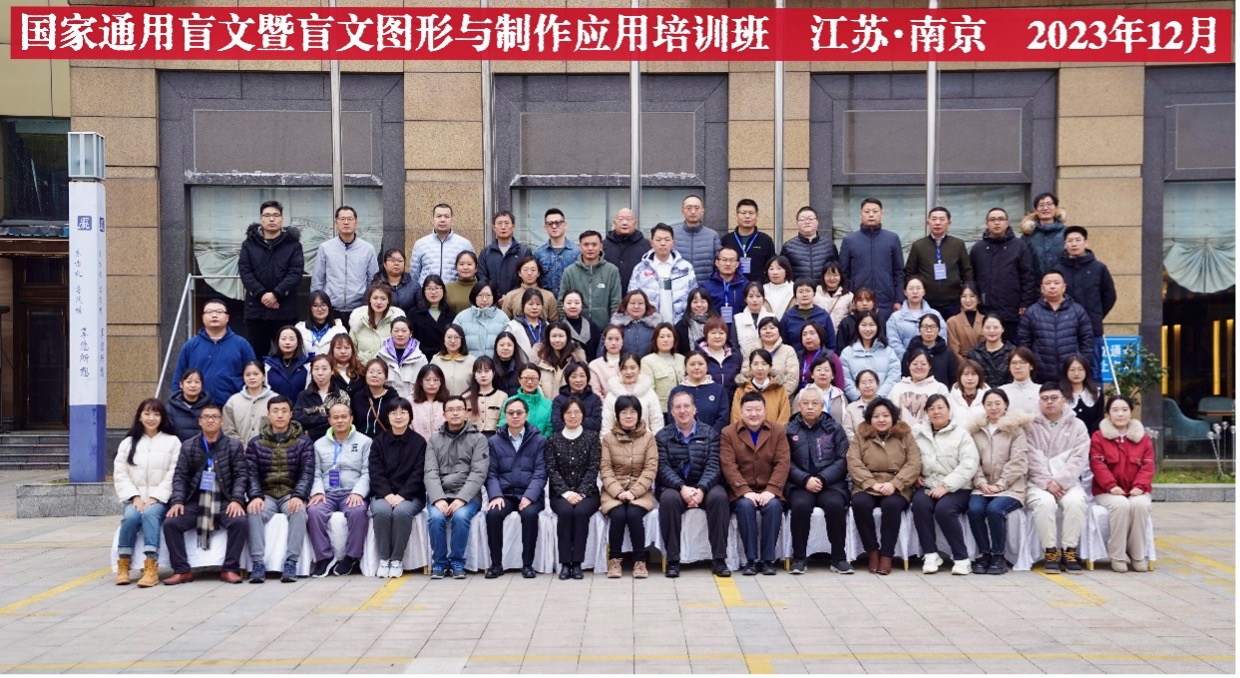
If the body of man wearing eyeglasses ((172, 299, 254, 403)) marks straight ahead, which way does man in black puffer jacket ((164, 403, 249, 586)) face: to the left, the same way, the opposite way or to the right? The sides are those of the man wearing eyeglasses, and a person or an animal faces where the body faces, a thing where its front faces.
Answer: the same way

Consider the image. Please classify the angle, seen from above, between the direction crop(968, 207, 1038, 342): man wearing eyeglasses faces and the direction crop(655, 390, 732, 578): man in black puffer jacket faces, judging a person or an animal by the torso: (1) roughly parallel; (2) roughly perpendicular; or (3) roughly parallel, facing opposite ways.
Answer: roughly parallel

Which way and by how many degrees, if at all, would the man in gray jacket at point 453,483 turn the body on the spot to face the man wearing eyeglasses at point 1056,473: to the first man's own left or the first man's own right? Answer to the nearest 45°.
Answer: approximately 90° to the first man's own left

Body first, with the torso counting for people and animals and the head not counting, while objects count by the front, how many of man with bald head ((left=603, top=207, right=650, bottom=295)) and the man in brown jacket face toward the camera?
2

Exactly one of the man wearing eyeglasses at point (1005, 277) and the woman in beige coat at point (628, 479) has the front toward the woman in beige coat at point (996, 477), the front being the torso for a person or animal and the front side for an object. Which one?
the man wearing eyeglasses

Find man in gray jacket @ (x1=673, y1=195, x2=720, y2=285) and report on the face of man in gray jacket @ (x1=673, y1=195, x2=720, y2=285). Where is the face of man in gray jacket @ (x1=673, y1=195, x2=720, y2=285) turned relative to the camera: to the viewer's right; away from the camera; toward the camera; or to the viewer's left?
toward the camera

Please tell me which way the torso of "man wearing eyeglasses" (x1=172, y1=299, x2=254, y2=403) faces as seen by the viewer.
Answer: toward the camera

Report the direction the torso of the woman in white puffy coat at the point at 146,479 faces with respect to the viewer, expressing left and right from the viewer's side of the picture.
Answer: facing the viewer

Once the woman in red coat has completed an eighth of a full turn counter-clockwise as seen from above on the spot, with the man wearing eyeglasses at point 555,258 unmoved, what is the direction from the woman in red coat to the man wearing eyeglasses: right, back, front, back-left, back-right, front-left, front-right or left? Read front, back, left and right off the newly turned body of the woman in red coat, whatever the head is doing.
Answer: back-right

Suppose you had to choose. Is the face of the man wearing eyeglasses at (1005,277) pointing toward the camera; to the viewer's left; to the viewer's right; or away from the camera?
toward the camera

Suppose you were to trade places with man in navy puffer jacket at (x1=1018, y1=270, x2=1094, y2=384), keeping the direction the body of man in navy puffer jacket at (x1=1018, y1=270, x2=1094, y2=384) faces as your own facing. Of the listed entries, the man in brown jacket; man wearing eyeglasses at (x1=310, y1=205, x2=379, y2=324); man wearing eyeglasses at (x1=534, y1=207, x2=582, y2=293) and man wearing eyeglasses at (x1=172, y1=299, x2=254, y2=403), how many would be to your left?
0

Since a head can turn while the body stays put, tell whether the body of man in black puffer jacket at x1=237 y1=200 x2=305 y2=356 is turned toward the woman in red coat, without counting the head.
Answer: no

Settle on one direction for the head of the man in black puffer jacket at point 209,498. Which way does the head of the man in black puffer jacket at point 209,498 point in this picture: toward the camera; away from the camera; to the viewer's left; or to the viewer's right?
toward the camera

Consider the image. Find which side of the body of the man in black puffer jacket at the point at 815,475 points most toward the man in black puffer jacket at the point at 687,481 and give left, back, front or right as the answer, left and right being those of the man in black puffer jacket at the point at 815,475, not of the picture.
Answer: right

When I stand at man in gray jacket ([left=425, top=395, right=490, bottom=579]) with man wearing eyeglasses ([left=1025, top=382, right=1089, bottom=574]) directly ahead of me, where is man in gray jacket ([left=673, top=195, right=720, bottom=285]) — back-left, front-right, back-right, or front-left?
front-left

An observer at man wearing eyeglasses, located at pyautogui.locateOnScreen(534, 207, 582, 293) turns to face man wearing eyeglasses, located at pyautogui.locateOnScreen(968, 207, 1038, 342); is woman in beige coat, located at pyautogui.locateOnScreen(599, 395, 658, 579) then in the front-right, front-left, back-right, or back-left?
front-right

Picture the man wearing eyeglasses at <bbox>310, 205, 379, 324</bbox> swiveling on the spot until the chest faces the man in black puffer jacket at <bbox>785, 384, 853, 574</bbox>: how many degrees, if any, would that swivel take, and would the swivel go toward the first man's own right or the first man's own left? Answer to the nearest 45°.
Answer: approximately 45° to the first man's own left

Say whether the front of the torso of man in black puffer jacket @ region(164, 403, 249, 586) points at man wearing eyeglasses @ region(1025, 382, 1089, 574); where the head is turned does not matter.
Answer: no

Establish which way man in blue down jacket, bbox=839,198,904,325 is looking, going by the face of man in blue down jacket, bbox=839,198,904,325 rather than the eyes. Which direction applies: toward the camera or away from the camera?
toward the camera

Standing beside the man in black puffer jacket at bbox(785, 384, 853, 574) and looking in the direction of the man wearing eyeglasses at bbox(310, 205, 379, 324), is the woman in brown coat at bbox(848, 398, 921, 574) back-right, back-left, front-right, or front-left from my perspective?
back-right
